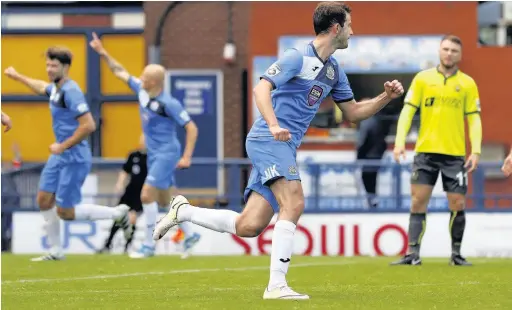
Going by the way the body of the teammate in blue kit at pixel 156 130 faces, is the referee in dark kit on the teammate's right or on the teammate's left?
on the teammate's right

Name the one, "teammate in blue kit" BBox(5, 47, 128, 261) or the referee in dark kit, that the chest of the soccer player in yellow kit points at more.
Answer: the teammate in blue kit

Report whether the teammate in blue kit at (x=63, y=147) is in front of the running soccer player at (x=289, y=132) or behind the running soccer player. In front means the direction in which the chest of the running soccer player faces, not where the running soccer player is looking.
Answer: behind

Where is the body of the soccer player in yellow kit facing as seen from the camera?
toward the camera

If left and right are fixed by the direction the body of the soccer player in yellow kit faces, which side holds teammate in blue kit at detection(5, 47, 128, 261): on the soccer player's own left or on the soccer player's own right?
on the soccer player's own right

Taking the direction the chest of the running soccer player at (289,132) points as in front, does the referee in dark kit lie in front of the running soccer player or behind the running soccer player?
behind

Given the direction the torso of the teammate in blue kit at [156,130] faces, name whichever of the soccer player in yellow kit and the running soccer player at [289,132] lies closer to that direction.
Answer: the running soccer player

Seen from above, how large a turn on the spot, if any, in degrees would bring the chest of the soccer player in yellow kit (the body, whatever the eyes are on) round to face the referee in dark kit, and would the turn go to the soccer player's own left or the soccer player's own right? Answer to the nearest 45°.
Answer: approximately 135° to the soccer player's own right

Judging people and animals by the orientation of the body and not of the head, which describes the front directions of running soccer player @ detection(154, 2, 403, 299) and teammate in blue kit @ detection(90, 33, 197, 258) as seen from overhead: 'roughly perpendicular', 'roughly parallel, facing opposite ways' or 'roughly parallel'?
roughly perpendicular

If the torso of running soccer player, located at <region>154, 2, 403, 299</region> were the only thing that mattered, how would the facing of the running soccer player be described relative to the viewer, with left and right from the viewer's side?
facing the viewer and to the right of the viewer
